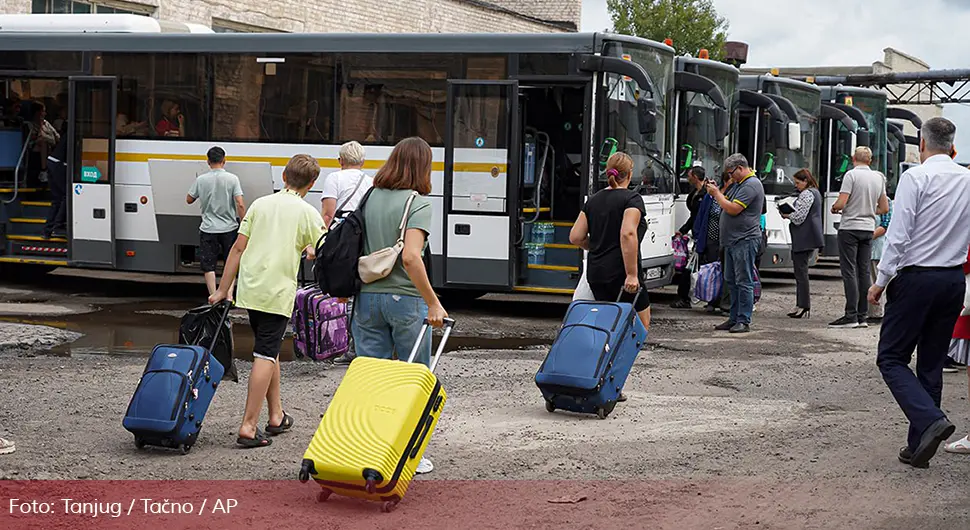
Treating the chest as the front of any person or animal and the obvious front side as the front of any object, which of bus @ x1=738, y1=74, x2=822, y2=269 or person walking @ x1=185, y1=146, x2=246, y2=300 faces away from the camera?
the person walking

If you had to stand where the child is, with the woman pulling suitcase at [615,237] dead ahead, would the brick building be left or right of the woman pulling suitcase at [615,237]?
left

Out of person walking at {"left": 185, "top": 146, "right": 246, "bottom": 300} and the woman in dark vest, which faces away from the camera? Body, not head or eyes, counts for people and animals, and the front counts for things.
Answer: the person walking

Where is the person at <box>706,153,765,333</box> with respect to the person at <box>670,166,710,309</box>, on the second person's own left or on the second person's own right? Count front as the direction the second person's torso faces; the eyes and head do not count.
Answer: on the second person's own left

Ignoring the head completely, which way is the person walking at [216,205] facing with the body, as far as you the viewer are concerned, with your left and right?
facing away from the viewer

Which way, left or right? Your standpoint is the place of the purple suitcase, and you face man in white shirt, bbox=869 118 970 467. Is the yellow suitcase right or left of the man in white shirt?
right

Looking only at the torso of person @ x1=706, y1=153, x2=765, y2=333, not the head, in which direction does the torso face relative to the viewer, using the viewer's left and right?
facing to the left of the viewer

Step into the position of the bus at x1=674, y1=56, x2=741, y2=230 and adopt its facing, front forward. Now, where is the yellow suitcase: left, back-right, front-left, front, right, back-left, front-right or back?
front-right

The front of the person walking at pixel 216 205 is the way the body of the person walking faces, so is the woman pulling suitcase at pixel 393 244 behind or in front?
behind
